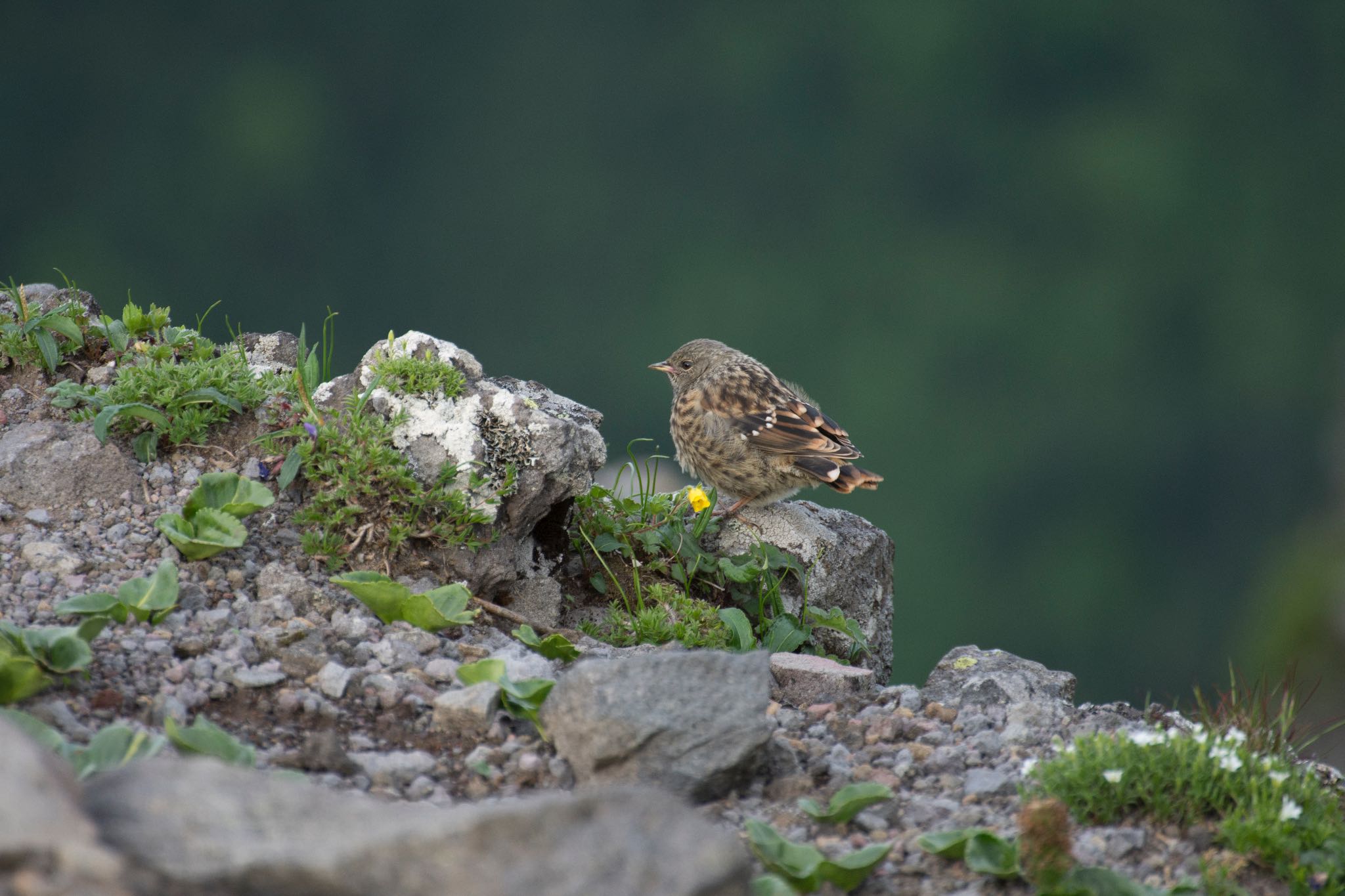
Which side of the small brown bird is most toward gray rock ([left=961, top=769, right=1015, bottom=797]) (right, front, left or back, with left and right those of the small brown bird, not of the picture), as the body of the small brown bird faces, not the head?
left

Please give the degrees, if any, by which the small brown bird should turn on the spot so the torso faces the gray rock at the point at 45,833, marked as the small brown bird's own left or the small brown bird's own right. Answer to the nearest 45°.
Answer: approximately 90° to the small brown bird's own left

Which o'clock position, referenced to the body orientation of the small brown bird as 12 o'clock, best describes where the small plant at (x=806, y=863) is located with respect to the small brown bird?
The small plant is roughly at 9 o'clock from the small brown bird.

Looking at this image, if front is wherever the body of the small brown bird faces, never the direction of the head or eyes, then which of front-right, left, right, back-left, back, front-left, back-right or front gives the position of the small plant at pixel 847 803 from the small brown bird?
left

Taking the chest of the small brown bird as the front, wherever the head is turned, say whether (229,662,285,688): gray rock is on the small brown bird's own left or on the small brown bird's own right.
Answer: on the small brown bird's own left

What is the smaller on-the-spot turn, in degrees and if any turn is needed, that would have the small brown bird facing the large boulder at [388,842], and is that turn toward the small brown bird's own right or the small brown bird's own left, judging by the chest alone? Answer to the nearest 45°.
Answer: approximately 90° to the small brown bird's own left

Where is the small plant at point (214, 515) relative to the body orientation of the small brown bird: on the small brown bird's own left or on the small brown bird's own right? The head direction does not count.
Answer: on the small brown bird's own left

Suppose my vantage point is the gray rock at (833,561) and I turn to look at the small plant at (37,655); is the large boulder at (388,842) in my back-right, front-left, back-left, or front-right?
front-left

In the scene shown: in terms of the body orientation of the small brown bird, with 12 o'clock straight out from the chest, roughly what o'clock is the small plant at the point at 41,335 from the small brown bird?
The small plant is roughly at 11 o'clock from the small brown bird.

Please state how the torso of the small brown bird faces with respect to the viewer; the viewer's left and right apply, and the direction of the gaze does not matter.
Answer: facing to the left of the viewer

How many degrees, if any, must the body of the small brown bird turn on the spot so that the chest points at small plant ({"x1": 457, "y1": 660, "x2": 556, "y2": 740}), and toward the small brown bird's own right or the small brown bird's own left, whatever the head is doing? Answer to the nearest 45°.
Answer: approximately 90° to the small brown bird's own left

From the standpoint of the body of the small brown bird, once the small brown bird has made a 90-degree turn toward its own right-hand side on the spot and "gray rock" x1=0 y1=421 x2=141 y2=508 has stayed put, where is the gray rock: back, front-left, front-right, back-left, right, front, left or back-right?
back-left

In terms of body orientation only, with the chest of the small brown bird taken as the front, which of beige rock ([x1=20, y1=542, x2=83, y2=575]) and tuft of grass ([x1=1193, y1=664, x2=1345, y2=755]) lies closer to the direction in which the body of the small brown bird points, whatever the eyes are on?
the beige rock
